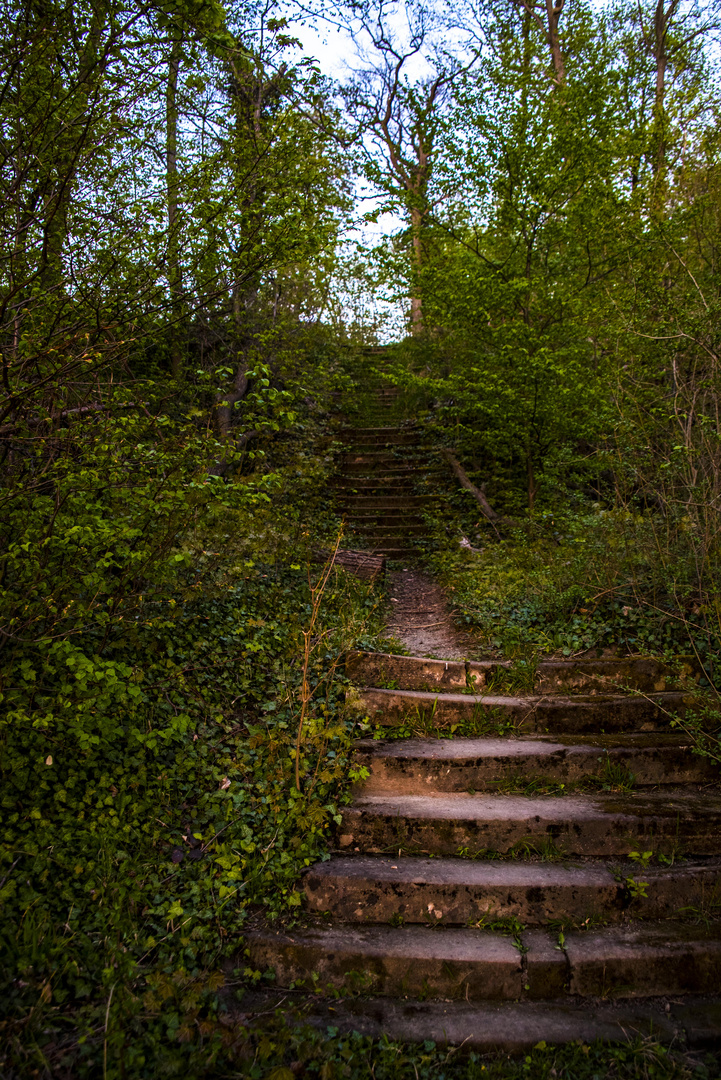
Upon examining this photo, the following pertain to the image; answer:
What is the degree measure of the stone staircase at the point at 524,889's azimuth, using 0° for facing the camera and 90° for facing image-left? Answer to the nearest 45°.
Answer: approximately 0°

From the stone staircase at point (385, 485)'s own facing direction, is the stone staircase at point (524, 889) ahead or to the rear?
ahead

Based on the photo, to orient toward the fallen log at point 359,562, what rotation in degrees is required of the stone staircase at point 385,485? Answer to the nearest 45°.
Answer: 0° — it already faces it

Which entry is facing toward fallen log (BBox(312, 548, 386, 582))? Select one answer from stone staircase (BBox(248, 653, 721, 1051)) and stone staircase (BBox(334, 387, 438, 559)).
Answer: stone staircase (BBox(334, 387, 438, 559))

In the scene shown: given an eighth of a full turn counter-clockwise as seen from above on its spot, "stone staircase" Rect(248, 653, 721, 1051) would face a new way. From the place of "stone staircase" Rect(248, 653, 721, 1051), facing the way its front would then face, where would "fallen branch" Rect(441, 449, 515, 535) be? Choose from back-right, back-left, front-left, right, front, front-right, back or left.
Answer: back-left

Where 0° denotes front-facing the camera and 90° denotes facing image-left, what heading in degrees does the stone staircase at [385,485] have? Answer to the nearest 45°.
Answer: approximately 0°

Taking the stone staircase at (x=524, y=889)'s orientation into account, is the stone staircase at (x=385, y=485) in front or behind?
behind

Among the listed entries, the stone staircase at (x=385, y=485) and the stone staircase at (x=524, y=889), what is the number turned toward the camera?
2
